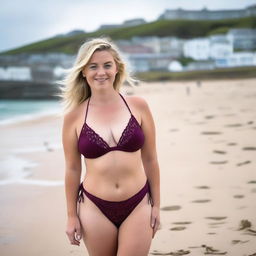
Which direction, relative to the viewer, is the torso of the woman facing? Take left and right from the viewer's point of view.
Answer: facing the viewer
